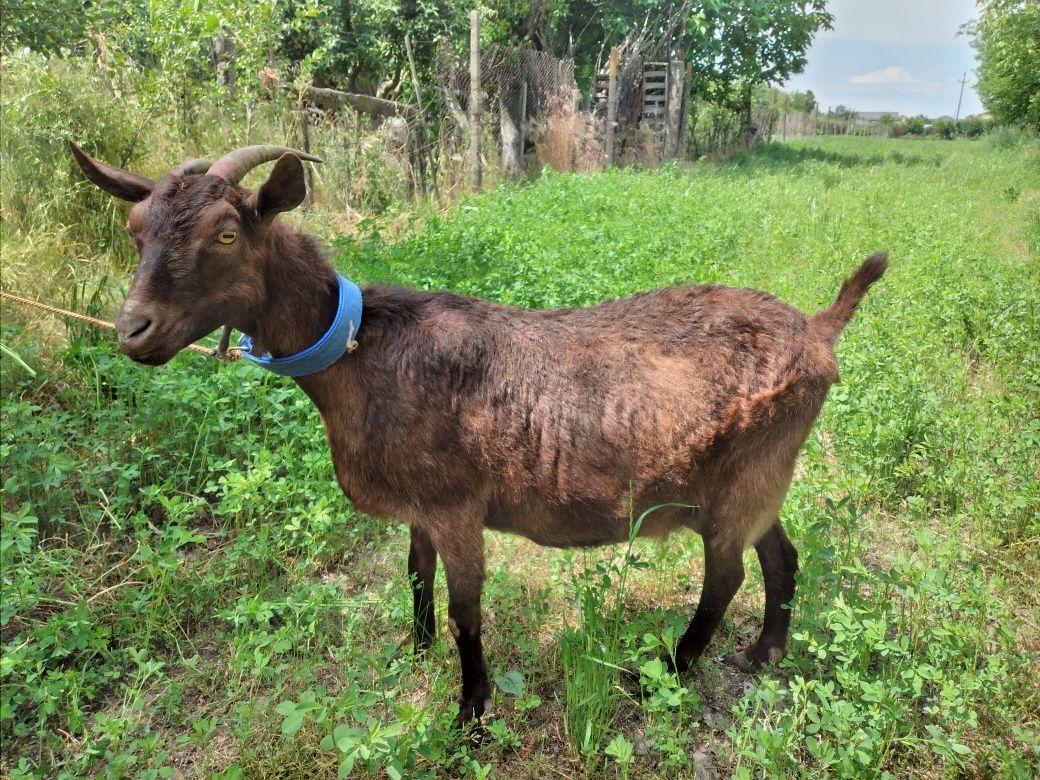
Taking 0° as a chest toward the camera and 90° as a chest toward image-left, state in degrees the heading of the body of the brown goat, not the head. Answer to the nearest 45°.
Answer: approximately 90°

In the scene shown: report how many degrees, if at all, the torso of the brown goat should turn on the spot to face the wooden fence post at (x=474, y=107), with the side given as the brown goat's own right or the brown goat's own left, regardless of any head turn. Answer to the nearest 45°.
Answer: approximately 90° to the brown goat's own right

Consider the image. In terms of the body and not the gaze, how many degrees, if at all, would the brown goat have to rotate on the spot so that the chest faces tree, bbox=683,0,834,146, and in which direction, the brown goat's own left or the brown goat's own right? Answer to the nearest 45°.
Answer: approximately 90° to the brown goat's own right

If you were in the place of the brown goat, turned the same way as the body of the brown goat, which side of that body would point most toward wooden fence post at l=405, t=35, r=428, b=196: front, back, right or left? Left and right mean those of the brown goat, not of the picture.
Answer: right

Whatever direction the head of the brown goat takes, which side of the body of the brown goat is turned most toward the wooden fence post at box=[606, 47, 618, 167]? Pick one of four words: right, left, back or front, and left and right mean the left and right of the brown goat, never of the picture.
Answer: right

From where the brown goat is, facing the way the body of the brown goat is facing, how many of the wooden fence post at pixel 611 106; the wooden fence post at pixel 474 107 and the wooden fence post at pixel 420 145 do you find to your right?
3

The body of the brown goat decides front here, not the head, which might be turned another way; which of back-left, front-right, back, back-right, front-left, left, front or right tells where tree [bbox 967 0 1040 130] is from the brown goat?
back-right

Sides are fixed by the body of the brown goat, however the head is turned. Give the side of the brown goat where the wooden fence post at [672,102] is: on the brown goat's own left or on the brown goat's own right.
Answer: on the brown goat's own right
